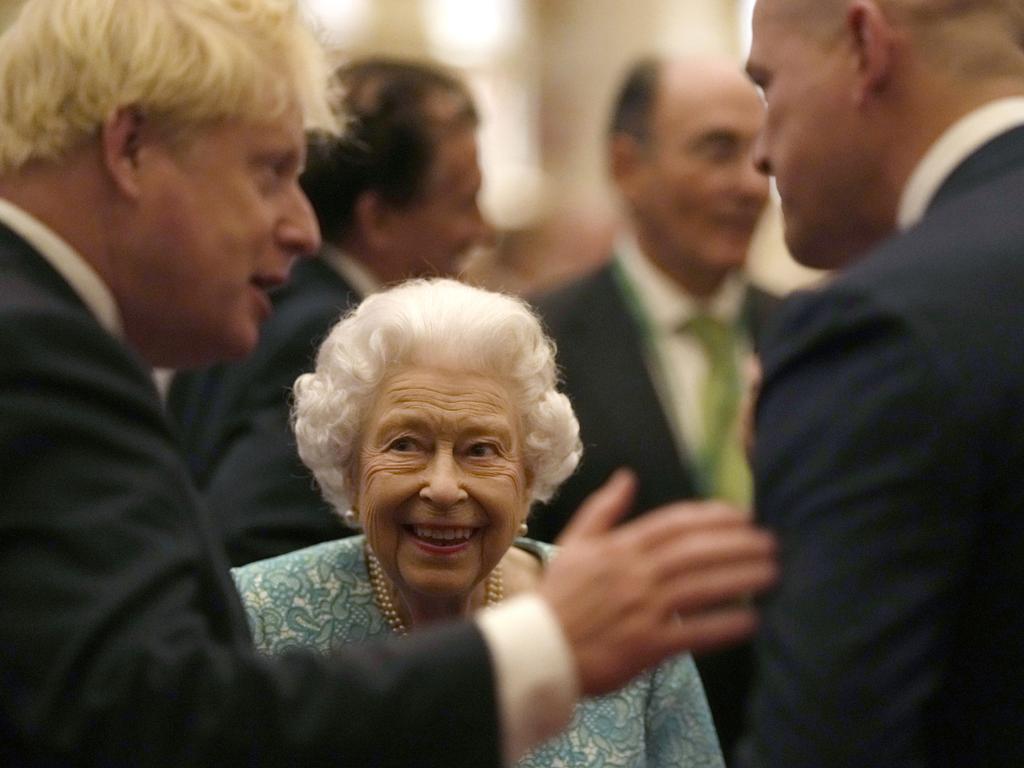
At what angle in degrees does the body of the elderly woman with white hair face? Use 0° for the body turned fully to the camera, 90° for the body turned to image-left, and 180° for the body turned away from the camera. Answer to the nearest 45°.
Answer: approximately 0°

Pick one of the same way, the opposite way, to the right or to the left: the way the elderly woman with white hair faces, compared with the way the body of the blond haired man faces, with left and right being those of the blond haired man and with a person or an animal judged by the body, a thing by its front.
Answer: to the right

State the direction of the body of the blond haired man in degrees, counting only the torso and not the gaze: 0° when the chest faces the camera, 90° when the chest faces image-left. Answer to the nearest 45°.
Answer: approximately 270°

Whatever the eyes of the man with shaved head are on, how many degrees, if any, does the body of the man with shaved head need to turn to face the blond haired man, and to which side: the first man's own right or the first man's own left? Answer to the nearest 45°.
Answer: approximately 45° to the first man's own left

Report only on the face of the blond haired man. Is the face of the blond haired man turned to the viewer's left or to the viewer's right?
to the viewer's right

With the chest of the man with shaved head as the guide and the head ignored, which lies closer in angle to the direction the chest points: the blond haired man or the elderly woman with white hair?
the elderly woman with white hair

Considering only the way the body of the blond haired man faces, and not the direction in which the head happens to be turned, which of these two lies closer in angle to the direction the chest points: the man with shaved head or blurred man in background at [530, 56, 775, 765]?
the man with shaved head

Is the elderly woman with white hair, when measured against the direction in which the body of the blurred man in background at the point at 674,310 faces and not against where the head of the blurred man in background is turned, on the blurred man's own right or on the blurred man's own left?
on the blurred man's own right

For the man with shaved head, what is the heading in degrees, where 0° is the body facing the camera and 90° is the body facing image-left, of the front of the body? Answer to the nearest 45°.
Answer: approximately 135°

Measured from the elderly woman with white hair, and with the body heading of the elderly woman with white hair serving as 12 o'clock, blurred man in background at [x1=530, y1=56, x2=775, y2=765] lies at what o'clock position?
The blurred man in background is roughly at 7 o'clock from the elderly woman with white hair.
